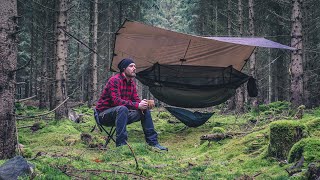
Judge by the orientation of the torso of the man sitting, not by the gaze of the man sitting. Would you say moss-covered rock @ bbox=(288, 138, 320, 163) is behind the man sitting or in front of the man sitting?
in front

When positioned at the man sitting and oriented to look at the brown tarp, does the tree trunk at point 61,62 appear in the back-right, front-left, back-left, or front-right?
front-left

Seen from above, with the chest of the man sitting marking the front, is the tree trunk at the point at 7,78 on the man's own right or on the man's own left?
on the man's own right

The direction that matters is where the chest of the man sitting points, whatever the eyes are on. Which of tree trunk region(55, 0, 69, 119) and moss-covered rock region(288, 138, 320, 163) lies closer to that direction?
the moss-covered rock

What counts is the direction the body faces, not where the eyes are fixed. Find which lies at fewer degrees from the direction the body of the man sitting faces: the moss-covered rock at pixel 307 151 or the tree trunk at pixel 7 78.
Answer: the moss-covered rock

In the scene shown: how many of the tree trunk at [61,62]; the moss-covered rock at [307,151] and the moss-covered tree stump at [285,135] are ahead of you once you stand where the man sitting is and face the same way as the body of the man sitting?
2

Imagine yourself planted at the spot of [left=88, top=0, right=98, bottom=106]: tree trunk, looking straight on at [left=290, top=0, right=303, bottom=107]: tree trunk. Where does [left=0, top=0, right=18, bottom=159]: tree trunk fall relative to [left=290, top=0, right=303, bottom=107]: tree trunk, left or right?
right

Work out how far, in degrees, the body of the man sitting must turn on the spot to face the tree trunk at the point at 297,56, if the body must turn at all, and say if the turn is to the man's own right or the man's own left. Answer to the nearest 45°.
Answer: approximately 90° to the man's own left

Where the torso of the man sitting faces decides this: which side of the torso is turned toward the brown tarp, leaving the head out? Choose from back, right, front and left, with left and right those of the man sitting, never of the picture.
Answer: left

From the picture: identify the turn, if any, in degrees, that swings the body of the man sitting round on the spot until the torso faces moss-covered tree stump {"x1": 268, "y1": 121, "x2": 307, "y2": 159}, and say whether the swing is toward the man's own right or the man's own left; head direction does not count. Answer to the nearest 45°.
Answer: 0° — they already face it

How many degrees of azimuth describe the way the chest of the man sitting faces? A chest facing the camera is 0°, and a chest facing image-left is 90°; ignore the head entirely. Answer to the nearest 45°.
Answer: approximately 315°

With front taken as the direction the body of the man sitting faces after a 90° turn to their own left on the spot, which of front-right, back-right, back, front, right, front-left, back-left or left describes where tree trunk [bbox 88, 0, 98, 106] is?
front-left
